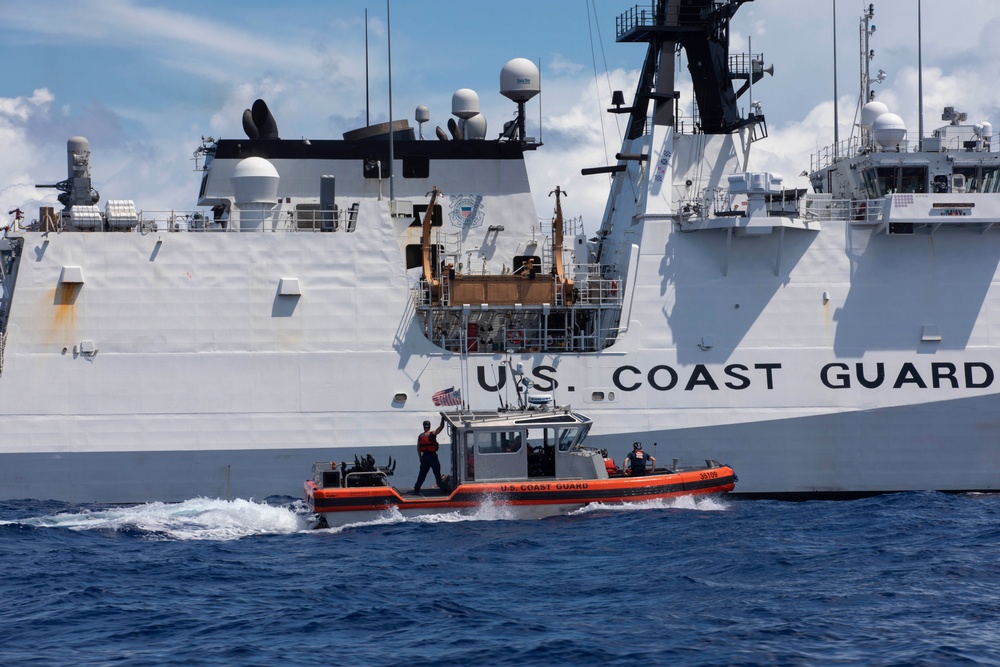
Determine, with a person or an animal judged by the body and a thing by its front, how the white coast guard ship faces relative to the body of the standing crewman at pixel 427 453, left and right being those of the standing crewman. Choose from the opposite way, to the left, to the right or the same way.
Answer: to the right

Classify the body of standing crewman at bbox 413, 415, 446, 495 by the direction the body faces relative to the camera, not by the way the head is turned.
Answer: away from the camera

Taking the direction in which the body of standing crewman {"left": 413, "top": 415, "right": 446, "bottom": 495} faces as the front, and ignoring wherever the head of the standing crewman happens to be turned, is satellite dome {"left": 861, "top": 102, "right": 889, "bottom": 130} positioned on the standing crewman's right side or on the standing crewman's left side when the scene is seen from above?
on the standing crewman's right side

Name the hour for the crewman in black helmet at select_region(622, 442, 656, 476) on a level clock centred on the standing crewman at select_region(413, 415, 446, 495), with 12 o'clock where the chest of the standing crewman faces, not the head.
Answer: The crewman in black helmet is roughly at 3 o'clock from the standing crewman.

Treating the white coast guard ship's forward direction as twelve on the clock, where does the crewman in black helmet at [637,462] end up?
The crewman in black helmet is roughly at 2 o'clock from the white coast guard ship.

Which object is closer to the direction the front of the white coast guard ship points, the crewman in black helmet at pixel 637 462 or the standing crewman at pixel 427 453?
the crewman in black helmet

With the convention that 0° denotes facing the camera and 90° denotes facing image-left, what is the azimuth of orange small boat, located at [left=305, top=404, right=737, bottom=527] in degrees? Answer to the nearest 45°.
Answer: approximately 270°

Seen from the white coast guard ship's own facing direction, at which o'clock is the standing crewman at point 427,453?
The standing crewman is roughly at 4 o'clock from the white coast guard ship.

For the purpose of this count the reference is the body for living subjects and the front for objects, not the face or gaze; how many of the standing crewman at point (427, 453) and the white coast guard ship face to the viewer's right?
1

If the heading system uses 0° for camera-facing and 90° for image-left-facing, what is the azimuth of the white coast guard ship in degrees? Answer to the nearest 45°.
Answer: approximately 270°

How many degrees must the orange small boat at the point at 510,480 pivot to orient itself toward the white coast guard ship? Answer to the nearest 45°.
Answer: approximately 90° to its left

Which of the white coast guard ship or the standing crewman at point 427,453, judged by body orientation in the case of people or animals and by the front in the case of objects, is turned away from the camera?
the standing crewman
